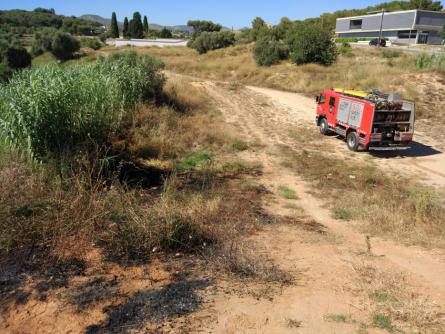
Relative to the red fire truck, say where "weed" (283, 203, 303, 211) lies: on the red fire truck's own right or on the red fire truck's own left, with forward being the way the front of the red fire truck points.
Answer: on the red fire truck's own left

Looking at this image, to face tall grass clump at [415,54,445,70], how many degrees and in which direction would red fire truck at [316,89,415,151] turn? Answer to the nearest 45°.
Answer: approximately 45° to its right
